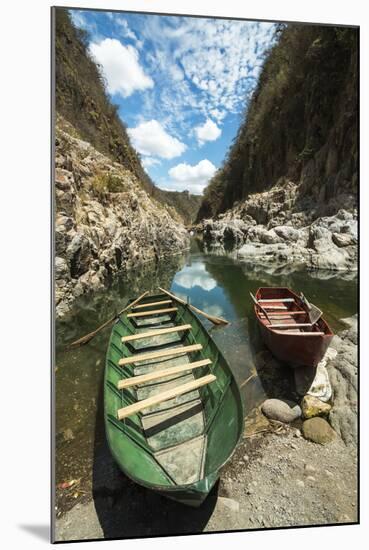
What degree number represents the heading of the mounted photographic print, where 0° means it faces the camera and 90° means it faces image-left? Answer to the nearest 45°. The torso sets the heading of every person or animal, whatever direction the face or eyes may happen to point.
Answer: approximately 315°
